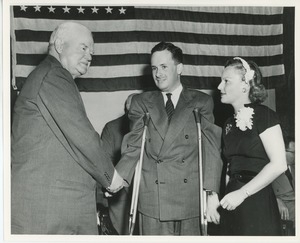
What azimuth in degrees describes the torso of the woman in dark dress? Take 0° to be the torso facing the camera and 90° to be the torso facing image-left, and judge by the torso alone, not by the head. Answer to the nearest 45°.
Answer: approximately 45°

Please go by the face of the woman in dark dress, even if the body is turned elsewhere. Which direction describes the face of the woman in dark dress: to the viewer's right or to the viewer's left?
to the viewer's left
